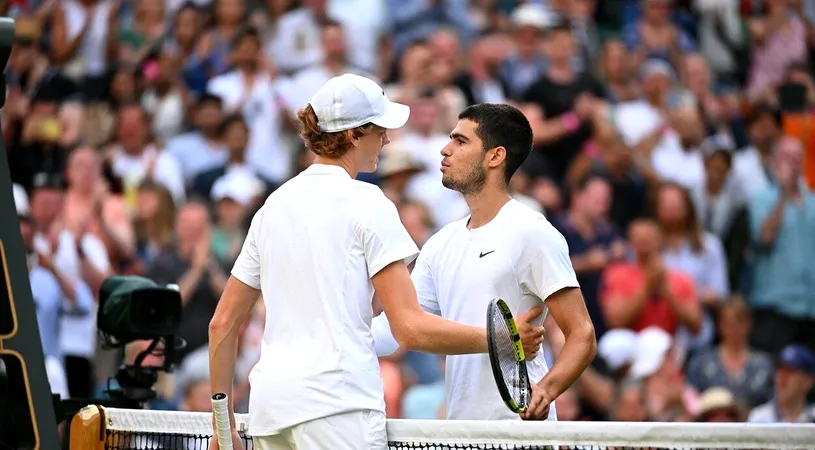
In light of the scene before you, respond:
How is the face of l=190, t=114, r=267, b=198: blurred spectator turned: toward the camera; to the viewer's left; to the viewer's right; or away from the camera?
toward the camera

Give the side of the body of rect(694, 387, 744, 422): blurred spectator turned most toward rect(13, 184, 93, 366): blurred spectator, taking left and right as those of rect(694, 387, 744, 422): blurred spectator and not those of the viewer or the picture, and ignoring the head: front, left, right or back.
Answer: right

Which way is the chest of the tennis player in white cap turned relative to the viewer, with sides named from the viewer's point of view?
facing away from the viewer and to the right of the viewer

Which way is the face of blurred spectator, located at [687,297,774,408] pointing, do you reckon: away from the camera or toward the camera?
toward the camera

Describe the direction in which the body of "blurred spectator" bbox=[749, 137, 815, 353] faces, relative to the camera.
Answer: toward the camera

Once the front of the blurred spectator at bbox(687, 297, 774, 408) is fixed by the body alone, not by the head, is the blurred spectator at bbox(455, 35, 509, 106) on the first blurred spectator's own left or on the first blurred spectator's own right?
on the first blurred spectator's own right

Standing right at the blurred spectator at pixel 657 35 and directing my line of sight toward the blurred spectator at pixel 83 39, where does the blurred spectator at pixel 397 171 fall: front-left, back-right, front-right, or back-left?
front-left

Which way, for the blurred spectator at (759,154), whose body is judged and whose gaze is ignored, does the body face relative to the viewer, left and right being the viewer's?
facing the viewer

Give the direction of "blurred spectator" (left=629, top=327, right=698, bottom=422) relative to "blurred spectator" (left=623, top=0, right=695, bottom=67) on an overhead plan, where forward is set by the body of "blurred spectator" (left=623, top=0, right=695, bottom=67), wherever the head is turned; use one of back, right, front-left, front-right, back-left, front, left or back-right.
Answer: front

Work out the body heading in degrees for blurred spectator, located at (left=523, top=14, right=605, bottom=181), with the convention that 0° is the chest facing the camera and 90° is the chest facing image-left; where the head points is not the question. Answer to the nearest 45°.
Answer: approximately 0°

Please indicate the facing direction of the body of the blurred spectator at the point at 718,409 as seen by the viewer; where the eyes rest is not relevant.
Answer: toward the camera

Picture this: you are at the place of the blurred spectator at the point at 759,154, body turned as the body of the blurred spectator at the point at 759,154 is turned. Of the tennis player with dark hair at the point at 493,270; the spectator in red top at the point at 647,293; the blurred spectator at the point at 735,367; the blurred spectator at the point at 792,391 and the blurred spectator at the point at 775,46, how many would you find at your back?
1

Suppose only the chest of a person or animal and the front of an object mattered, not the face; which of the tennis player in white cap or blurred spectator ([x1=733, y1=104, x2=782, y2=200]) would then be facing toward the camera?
the blurred spectator

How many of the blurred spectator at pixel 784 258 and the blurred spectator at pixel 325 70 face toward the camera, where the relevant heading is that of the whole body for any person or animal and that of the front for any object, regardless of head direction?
2

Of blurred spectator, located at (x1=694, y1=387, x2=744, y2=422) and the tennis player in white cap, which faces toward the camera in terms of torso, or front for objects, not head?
the blurred spectator

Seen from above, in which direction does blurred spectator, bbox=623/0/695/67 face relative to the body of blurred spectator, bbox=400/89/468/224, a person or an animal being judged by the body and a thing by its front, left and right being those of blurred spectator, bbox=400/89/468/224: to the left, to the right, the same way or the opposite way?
the same way

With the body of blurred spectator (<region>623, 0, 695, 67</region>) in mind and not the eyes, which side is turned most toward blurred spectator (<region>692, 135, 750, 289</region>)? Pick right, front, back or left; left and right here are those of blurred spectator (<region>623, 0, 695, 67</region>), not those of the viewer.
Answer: front
